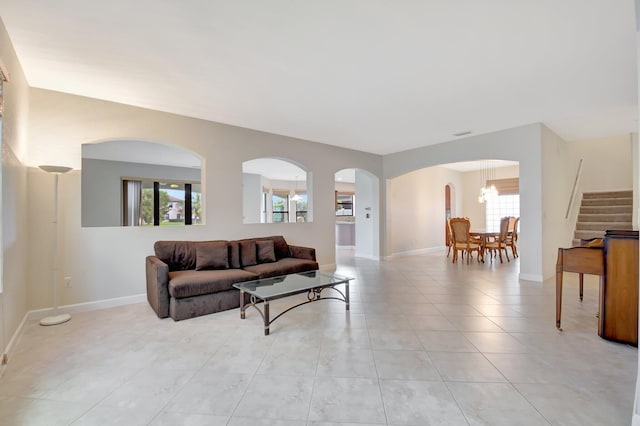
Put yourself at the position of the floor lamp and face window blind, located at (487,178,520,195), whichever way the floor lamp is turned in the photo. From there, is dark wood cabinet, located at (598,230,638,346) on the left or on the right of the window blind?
right

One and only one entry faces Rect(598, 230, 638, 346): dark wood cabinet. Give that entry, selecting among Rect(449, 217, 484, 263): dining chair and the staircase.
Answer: the staircase

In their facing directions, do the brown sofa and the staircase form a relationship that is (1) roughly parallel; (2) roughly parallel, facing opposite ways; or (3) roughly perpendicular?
roughly perpendicular

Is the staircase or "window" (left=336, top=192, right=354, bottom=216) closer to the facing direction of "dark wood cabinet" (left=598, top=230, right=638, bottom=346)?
the window

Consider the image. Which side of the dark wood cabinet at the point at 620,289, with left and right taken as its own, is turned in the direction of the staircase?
right

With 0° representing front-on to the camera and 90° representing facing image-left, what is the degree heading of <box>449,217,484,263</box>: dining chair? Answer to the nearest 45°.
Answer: approximately 225°

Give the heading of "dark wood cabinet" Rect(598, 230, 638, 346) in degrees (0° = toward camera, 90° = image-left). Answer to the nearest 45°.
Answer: approximately 90°

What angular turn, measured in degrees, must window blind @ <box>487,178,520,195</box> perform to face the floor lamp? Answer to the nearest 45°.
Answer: approximately 45° to its right
